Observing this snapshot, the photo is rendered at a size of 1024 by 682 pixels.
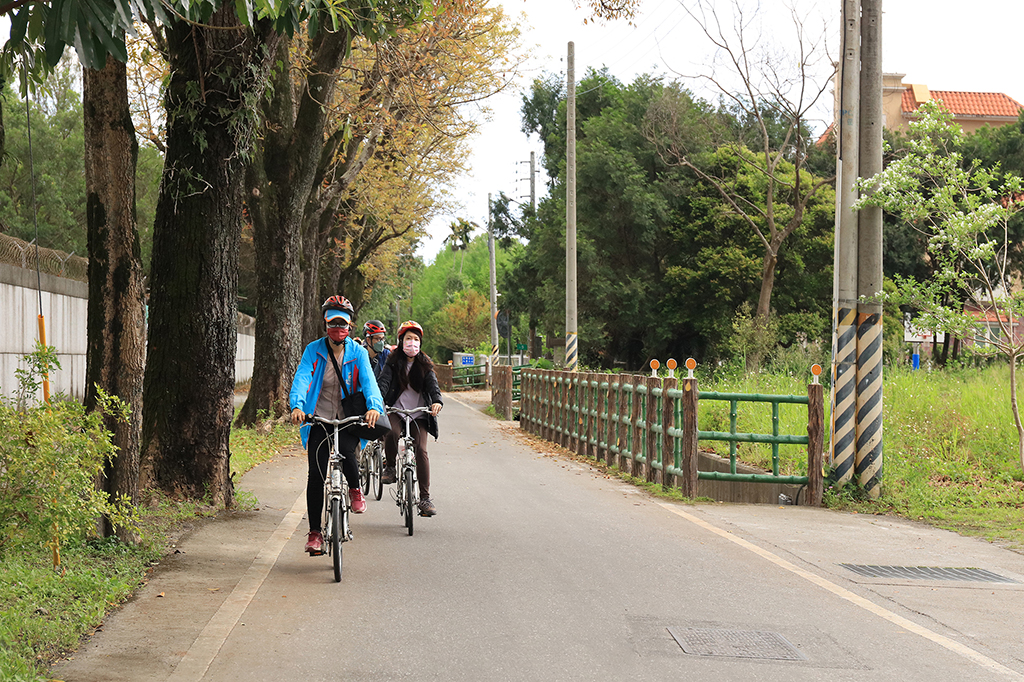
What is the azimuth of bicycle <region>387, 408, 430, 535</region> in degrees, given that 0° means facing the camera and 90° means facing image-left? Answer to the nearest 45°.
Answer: approximately 0°

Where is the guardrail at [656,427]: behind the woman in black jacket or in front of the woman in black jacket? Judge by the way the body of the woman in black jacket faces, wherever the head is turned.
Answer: behind

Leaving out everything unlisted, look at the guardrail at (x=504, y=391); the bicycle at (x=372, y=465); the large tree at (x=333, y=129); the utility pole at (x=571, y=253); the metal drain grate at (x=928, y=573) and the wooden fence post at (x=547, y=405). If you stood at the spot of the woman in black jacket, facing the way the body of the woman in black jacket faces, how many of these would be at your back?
5

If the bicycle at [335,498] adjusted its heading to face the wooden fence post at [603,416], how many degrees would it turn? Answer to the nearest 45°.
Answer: approximately 135° to its left

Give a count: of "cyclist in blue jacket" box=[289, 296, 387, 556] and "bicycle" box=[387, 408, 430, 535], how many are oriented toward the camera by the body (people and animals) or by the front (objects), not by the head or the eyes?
2

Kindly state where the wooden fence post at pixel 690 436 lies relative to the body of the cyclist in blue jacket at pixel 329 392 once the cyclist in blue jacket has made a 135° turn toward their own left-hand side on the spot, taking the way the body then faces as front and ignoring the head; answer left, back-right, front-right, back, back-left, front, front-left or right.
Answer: front

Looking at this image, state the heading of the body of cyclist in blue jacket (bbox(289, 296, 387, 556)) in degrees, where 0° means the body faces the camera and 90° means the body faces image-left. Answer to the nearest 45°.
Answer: approximately 0°

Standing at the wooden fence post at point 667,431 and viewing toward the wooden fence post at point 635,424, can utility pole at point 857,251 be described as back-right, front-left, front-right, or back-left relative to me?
back-right

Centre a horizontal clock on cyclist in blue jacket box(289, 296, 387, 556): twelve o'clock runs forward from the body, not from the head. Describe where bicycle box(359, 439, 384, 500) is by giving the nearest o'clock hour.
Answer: The bicycle is roughly at 6 o'clock from the cyclist in blue jacket.
